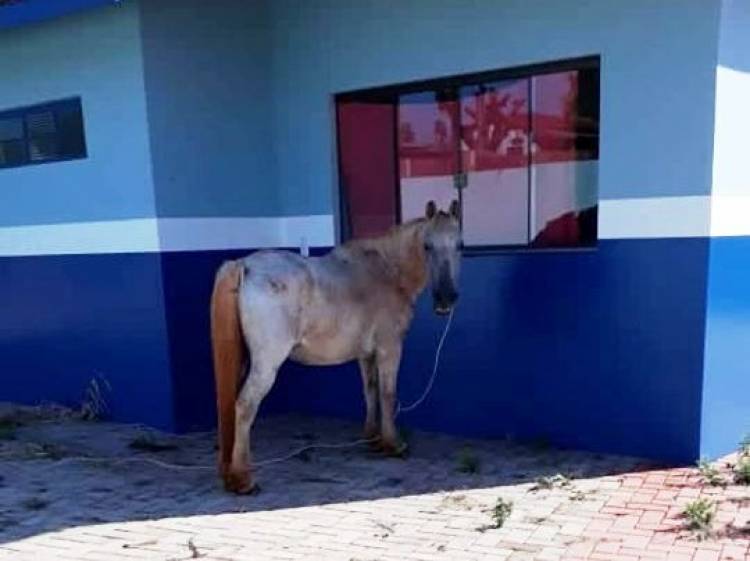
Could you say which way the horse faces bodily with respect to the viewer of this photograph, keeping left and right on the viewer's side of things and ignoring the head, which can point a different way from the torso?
facing away from the viewer and to the right of the viewer

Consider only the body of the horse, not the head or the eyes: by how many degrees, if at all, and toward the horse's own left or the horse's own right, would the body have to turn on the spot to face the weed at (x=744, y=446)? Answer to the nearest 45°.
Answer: approximately 45° to the horse's own right
